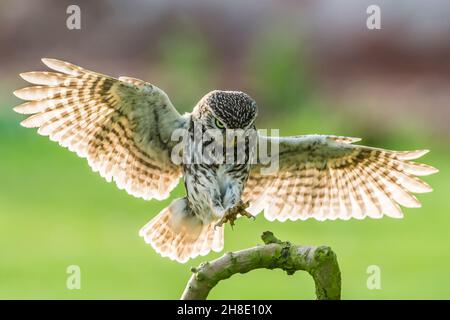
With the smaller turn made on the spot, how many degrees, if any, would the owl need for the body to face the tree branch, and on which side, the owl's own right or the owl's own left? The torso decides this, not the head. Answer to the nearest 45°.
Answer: approximately 45° to the owl's own right

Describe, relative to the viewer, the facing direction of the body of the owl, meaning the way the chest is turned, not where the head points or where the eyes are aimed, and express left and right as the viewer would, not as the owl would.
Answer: facing the viewer and to the right of the viewer
